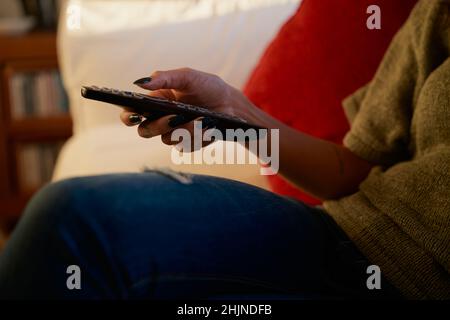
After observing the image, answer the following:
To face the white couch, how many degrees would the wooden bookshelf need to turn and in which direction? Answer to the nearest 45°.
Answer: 0° — it already faces it

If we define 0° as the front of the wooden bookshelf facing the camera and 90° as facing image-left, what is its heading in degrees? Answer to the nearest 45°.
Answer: approximately 0°
